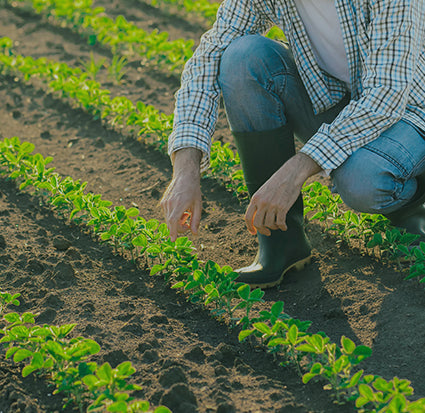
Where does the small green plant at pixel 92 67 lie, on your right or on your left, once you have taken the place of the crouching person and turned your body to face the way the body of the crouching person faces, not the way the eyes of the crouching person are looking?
on your right

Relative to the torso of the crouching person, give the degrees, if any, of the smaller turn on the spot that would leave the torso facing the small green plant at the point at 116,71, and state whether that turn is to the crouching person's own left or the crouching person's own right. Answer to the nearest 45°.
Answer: approximately 90° to the crouching person's own right

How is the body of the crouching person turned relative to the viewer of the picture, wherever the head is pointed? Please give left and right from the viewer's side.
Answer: facing the viewer and to the left of the viewer
